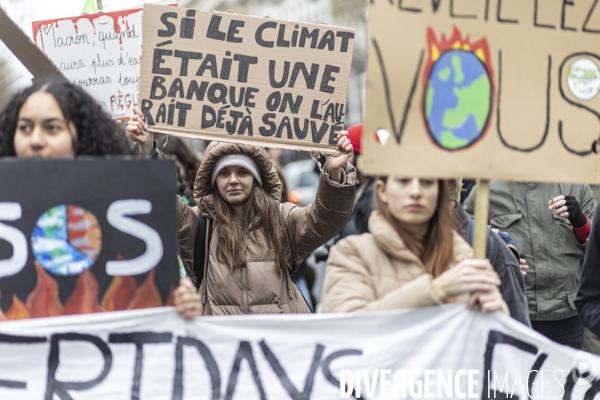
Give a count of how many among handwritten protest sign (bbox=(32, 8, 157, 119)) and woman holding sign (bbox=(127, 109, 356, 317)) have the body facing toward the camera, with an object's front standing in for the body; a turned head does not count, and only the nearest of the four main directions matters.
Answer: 2

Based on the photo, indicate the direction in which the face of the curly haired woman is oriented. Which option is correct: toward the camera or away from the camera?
toward the camera

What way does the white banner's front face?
toward the camera

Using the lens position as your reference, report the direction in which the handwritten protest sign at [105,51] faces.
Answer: facing the viewer

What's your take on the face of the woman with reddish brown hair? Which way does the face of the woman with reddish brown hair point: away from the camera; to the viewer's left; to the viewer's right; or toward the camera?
toward the camera

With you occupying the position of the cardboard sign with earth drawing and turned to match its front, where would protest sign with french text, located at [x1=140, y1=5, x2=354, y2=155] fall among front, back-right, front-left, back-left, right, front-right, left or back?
back-right

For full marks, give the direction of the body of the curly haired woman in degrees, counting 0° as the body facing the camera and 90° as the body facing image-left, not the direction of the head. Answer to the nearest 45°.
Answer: approximately 45°

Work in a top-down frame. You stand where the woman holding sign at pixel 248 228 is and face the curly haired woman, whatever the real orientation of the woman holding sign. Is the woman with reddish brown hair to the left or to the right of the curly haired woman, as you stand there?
left

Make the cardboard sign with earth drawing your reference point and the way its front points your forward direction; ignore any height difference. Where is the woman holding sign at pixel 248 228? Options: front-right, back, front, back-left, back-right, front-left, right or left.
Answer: back-right

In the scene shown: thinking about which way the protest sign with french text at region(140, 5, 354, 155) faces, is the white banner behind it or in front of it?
in front

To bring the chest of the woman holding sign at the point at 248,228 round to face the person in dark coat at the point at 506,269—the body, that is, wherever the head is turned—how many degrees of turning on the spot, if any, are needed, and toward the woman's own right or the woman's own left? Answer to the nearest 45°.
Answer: approximately 45° to the woman's own left

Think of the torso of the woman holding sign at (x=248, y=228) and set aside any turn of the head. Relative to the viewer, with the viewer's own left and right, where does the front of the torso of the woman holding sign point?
facing the viewer

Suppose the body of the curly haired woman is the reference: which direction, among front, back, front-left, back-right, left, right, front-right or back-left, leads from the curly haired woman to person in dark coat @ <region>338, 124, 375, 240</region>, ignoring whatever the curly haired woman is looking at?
back
